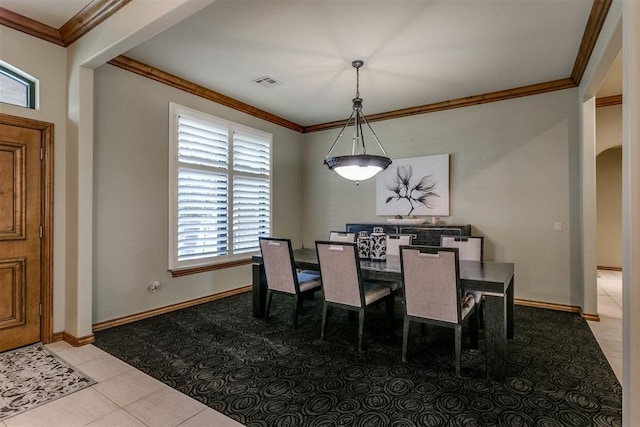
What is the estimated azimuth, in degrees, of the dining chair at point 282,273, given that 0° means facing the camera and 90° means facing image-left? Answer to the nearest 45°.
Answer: approximately 225°

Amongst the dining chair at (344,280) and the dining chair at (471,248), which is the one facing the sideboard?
the dining chair at (344,280)

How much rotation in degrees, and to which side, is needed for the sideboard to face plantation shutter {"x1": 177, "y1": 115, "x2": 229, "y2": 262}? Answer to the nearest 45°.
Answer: approximately 90° to its right

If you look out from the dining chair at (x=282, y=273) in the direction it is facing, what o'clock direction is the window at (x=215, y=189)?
The window is roughly at 9 o'clock from the dining chair.

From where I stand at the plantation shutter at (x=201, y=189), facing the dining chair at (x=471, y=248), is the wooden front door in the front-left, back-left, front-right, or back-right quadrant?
back-right

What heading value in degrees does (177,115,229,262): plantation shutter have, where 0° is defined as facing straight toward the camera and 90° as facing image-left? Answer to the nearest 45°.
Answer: approximately 315°

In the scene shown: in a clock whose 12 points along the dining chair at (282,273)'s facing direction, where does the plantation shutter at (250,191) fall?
The plantation shutter is roughly at 10 o'clock from the dining chair.

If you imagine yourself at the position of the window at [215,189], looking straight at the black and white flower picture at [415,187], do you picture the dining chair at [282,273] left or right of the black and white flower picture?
right

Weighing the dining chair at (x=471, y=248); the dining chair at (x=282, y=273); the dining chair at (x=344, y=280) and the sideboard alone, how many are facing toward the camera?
2

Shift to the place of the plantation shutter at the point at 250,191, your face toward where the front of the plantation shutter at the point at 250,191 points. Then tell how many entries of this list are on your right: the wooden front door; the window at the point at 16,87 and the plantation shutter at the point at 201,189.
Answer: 3
